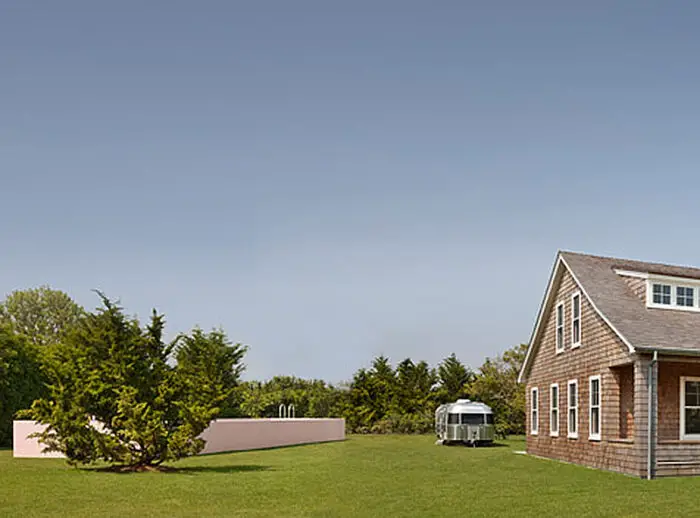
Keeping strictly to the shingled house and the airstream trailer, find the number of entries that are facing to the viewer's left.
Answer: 0

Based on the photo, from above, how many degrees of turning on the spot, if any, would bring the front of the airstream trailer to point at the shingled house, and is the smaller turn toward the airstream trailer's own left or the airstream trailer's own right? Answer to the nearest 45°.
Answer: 0° — it already faces it

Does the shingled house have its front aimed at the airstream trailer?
no

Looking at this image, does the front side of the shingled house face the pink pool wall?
no

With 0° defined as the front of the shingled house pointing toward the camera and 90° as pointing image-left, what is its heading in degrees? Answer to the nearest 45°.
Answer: approximately 315°

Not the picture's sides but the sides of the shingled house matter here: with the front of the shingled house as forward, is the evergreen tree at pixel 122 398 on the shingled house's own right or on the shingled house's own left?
on the shingled house's own right

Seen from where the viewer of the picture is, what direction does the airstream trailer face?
facing the viewer
